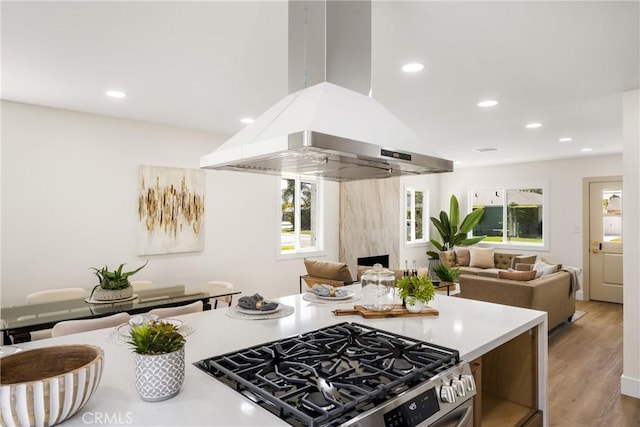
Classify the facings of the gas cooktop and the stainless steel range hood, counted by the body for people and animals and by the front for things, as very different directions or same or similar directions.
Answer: same or similar directions

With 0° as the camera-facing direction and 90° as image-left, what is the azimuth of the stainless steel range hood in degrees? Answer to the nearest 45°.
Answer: approximately 315°

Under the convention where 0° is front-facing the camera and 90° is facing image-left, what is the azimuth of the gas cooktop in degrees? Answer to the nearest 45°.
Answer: approximately 315°

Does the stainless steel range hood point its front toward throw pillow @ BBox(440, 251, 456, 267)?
no

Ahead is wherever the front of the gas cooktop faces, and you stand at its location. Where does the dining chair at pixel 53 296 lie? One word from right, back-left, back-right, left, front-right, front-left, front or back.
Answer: back

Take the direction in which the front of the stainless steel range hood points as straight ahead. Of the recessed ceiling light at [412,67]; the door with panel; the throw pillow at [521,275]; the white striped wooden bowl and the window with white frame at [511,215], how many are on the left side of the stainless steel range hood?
4

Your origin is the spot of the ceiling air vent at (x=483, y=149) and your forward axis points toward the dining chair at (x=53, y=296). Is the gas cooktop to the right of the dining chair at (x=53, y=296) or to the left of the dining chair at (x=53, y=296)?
left

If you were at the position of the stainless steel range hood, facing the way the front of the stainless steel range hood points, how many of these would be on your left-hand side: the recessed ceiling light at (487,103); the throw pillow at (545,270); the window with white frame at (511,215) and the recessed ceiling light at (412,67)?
4

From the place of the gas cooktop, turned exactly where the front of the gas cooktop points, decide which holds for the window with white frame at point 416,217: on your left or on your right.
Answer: on your left

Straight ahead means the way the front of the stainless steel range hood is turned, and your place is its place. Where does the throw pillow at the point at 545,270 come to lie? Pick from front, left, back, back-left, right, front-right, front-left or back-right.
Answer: left

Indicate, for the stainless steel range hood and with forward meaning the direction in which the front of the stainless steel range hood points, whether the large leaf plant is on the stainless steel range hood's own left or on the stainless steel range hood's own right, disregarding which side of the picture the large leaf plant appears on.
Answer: on the stainless steel range hood's own left

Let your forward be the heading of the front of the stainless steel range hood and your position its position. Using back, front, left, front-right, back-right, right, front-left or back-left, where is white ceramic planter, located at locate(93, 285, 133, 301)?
back

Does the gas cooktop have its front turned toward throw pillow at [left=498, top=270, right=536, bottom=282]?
no

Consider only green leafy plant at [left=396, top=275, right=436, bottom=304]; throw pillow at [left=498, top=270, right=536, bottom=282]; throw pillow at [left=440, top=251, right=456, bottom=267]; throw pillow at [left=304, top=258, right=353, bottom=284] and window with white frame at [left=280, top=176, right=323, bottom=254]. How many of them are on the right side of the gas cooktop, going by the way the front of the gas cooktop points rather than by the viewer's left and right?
0

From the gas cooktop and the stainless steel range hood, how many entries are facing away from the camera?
0

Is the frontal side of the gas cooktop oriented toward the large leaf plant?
no

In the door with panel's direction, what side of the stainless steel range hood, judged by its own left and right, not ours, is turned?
left
